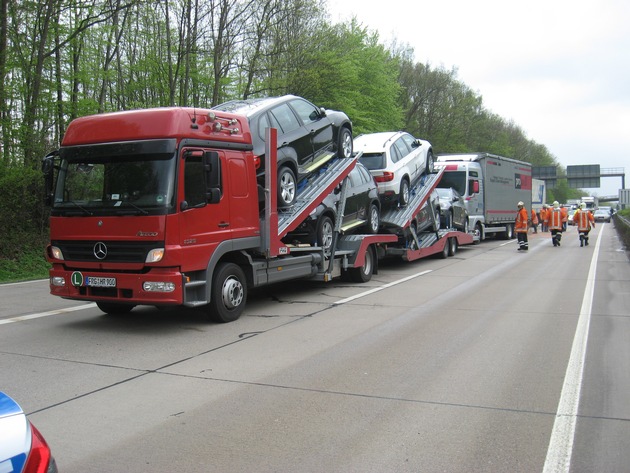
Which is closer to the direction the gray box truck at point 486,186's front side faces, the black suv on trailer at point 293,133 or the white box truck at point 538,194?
the black suv on trailer

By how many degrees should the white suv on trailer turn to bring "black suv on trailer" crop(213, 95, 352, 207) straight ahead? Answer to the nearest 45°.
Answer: approximately 135° to its right

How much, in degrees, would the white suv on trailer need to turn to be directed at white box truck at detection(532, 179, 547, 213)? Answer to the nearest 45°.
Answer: approximately 45° to its left

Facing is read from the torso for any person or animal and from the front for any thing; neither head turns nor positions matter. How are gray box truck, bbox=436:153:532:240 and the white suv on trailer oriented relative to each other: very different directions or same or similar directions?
very different directions

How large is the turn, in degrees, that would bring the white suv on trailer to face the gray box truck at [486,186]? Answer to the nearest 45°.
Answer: approximately 45° to its left
